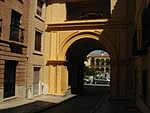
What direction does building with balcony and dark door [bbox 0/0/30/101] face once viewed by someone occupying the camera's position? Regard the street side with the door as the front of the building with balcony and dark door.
facing the viewer and to the right of the viewer

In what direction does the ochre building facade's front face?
toward the camera
